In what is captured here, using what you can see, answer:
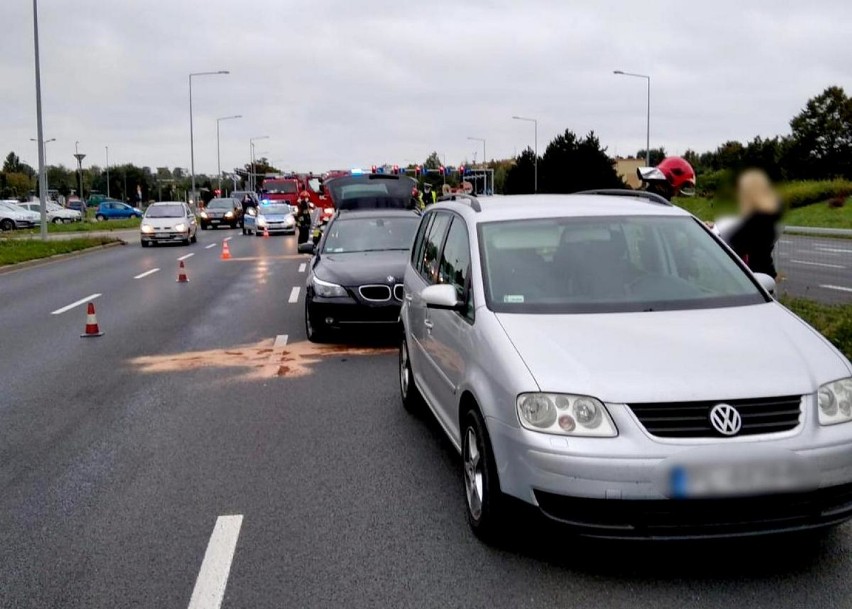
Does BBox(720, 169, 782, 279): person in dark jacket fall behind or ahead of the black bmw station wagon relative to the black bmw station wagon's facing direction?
ahead

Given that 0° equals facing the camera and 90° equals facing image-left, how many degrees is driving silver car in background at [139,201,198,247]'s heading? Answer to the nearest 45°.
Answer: approximately 0°

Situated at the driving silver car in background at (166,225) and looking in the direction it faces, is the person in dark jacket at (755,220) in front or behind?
in front

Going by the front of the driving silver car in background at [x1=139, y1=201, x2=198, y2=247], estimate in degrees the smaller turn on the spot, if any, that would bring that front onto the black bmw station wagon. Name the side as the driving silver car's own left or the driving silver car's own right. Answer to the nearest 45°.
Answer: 0° — it already faces it

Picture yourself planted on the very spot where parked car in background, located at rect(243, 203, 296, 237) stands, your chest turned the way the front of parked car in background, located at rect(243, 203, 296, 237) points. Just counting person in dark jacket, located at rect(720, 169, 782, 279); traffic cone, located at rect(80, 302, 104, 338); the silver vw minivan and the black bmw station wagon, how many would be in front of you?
4

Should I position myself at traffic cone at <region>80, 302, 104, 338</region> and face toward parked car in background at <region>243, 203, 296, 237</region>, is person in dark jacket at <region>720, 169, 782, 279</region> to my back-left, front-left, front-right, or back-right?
back-right

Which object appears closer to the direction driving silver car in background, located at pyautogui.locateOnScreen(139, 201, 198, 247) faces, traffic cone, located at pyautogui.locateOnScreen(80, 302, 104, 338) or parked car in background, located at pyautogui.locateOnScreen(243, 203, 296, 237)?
the traffic cone

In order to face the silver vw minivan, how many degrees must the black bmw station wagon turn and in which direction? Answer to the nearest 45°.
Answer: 0° — it already faces it

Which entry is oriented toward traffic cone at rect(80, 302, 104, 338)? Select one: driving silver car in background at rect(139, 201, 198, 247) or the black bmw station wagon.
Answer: the driving silver car in background

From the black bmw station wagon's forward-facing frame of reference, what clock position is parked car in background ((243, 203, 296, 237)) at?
The parked car in background is roughly at 6 o'clock from the black bmw station wagon.

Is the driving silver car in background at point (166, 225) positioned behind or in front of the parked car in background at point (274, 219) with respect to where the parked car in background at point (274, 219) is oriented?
in front

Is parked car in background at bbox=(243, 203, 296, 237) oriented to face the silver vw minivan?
yes
